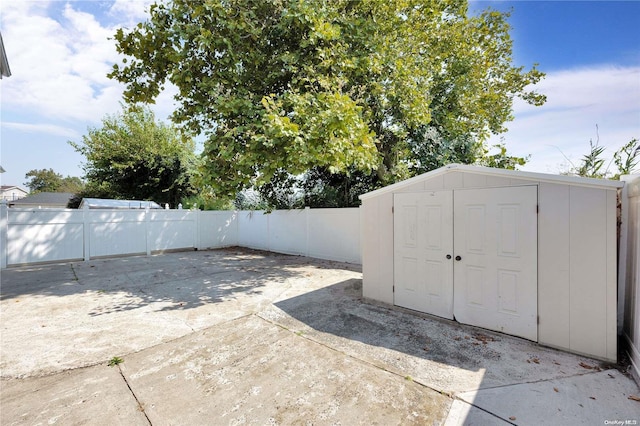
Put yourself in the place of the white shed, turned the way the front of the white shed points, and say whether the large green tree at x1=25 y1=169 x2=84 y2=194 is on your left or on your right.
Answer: on your right

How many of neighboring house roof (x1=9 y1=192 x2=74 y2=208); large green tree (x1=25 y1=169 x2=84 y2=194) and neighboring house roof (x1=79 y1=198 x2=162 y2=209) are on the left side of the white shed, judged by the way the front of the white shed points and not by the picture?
0

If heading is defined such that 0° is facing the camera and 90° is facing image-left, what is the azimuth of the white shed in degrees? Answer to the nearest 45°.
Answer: approximately 45°

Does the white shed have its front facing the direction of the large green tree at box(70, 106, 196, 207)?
no

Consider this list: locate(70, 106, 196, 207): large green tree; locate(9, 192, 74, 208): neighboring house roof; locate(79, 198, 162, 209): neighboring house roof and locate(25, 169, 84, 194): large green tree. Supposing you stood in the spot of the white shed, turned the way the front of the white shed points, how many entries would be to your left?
0

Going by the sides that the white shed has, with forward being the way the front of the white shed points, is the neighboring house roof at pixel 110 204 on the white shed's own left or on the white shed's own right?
on the white shed's own right

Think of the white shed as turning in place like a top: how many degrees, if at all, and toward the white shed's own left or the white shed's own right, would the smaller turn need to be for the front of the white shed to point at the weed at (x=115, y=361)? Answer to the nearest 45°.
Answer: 0° — it already faces it

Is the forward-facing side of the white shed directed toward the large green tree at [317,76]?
no
